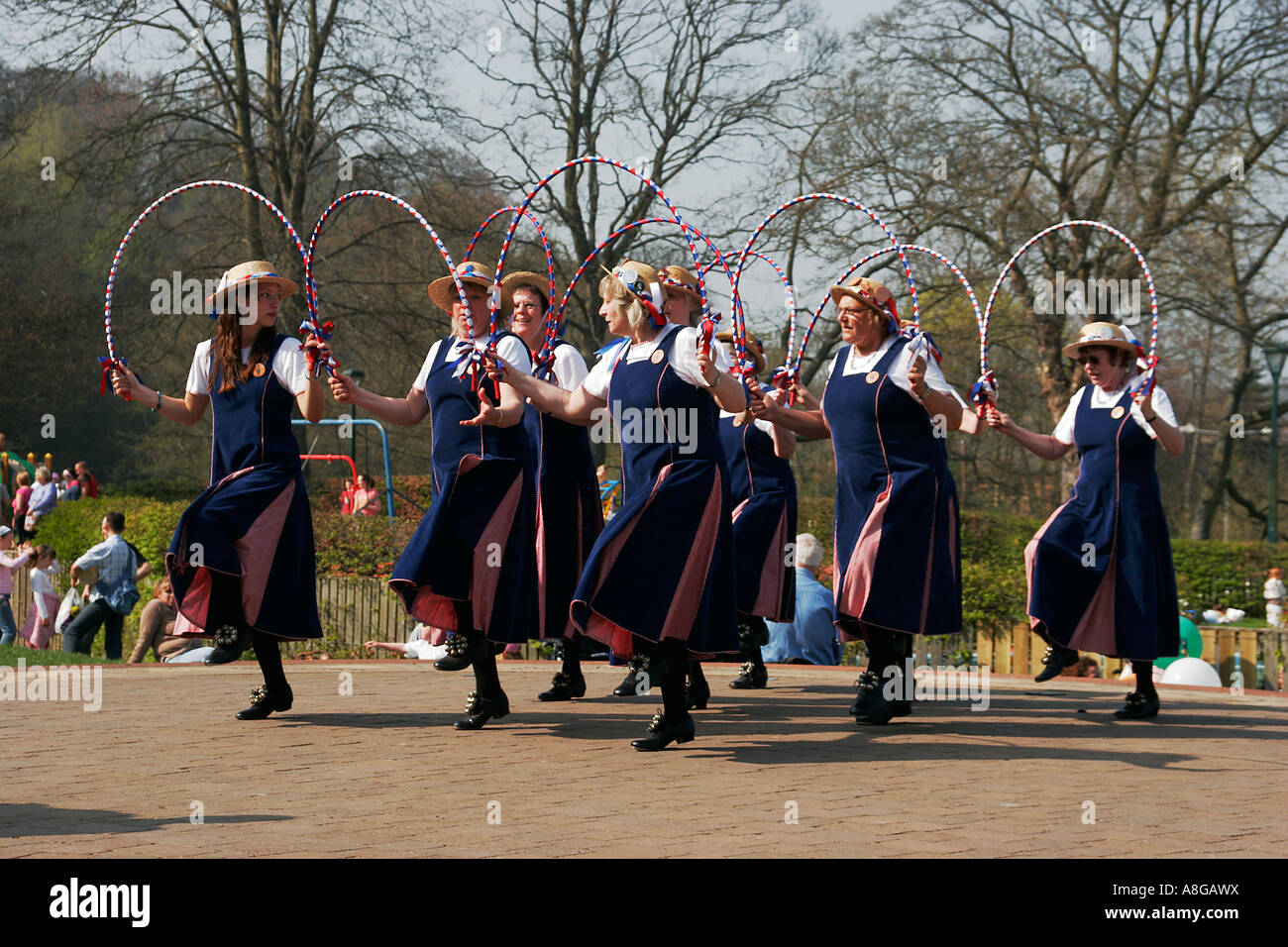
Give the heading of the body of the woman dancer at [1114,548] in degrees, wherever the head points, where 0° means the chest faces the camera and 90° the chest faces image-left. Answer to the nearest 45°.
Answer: approximately 45°

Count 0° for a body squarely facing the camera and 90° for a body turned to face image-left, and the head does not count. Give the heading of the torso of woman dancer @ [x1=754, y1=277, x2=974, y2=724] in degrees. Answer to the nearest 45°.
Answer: approximately 45°

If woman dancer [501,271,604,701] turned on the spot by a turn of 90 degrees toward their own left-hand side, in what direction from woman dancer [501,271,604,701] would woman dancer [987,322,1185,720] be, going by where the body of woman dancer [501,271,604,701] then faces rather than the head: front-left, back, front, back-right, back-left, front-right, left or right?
front-left

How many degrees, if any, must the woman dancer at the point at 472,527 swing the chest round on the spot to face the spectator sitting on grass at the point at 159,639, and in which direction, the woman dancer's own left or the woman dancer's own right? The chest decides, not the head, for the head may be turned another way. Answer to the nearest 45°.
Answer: approximately 135° to the woman dancer's own right

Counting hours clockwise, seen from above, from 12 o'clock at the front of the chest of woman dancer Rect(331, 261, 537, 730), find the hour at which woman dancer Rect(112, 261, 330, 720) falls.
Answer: woman dancer Rect(112, 261, 330, 720) is roughly at 2 o'clock from woman dancer Rect(331, 261, 537, 730).

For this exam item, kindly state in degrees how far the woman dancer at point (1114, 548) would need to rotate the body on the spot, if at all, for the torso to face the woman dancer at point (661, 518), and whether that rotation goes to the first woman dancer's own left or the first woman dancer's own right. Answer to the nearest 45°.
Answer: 0° — they already face them

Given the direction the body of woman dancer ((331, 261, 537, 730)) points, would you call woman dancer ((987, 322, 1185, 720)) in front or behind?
behind

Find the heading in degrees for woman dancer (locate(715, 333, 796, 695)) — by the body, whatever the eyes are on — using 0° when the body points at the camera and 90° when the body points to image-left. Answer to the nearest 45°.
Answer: approximately 45°

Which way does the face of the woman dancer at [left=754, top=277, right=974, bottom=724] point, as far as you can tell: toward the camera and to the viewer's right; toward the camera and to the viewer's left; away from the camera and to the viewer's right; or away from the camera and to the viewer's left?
toward the camera and to the viewer's left

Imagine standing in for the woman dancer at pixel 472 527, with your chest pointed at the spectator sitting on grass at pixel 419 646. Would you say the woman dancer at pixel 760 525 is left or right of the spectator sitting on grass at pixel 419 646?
right
